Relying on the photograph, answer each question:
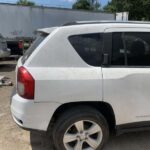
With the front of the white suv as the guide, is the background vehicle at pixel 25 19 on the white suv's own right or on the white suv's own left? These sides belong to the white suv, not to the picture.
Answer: on the white suv's own left

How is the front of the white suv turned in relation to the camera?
facing to the right of the viewer
